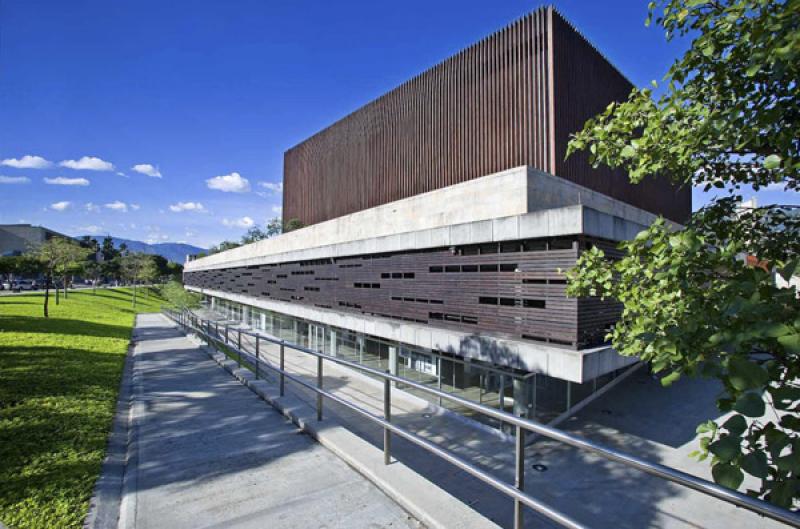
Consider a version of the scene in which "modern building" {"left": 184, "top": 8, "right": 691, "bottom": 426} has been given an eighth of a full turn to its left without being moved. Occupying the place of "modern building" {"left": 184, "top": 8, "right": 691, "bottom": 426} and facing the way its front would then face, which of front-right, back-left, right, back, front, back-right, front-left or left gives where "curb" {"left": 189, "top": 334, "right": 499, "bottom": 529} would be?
front

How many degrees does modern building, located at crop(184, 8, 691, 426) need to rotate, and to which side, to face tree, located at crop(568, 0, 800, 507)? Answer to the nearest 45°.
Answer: approximately 45° to its left

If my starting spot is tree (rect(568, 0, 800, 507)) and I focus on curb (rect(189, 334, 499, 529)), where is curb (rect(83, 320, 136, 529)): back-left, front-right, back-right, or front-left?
front-left

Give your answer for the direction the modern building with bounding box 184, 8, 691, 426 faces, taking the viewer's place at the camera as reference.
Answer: facing the viewer and to the left of the viewer
